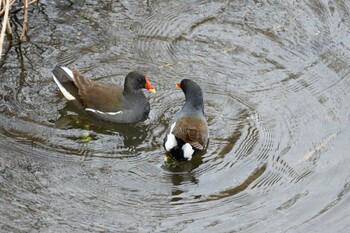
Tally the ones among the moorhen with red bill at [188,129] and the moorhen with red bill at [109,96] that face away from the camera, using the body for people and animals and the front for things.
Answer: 1

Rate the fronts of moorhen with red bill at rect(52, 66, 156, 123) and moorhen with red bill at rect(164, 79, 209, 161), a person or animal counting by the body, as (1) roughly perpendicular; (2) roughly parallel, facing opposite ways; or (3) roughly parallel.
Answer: roughly perpendicular

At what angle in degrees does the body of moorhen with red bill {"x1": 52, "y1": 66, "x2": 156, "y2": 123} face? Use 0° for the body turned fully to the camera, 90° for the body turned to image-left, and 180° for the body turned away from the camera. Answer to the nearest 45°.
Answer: approximately 270°

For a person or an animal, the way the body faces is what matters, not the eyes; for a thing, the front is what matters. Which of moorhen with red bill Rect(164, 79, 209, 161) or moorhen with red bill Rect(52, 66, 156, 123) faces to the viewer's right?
moorhen with red bill Rect(52, 66, 156, 123)

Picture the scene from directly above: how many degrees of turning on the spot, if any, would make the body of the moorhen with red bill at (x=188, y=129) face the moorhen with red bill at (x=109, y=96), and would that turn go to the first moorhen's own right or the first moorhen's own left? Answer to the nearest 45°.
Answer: approximately 45° to the first moorhen's own left

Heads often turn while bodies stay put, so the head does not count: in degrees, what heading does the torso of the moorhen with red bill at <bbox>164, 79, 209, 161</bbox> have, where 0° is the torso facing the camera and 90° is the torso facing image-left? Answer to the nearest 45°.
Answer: approximately 180°

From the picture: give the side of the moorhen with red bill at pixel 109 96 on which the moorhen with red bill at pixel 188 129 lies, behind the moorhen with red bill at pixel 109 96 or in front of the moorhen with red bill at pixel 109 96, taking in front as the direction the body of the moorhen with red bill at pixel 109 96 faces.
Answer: in front
